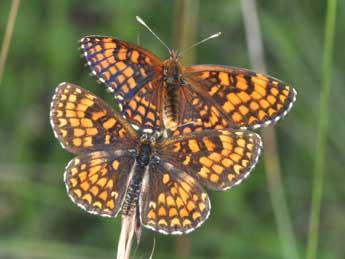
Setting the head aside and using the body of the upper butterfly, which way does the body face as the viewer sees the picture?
away from the camera
